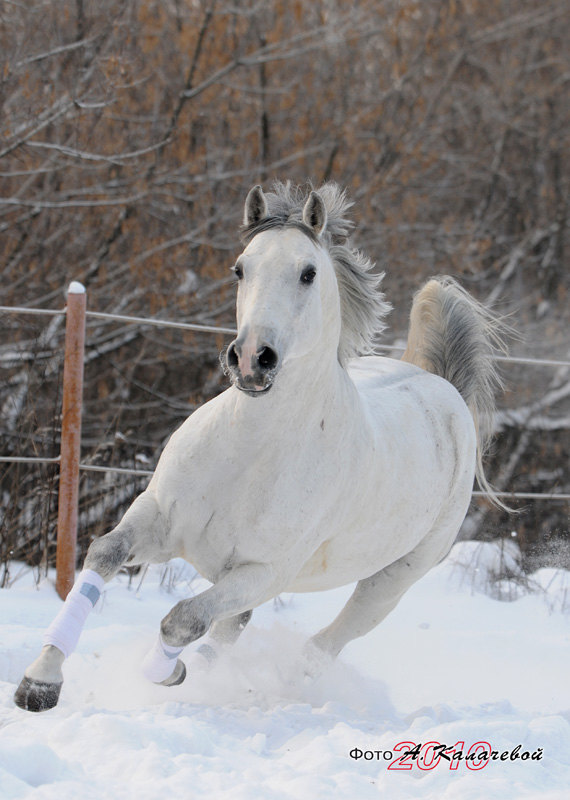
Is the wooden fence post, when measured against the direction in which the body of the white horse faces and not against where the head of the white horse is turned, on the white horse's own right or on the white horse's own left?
on the white horse's own right
